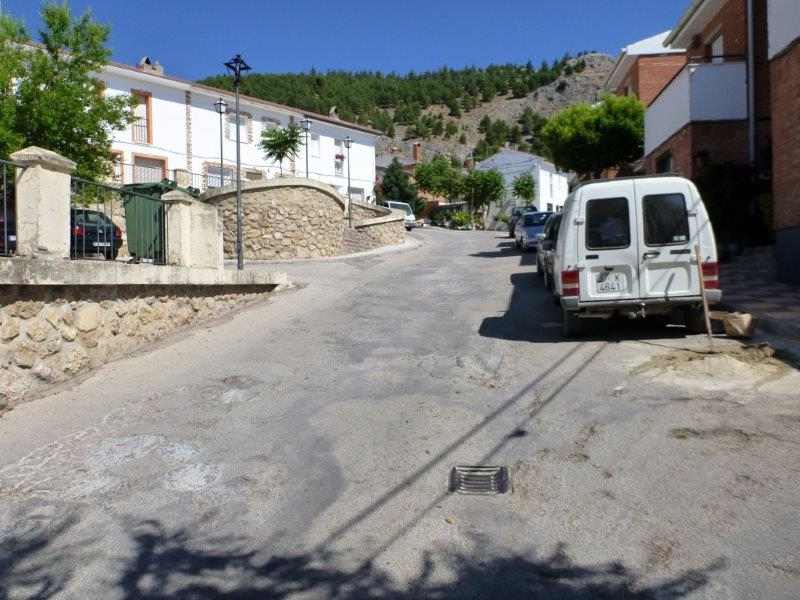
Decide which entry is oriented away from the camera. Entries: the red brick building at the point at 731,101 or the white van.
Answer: the white van

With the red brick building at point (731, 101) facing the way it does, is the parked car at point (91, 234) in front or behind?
in front

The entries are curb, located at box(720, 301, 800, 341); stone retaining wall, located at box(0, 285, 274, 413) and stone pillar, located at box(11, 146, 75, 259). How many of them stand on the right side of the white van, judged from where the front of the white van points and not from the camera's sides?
1

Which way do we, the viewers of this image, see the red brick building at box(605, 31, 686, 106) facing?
facing the viewer and to the left of the viewer

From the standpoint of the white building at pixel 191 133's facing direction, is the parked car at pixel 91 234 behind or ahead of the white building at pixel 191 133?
ahead

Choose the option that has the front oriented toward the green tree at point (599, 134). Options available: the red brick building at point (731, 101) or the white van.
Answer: the white van

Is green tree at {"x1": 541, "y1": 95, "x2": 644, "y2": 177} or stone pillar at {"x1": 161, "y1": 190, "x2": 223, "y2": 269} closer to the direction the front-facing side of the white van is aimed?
the green tree

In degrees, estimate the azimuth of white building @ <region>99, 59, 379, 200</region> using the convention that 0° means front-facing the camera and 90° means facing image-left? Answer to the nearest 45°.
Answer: approximately 315°

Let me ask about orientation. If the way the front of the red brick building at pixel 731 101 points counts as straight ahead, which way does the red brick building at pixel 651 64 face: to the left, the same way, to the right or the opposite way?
the same way

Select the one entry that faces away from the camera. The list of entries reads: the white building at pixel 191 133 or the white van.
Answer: the white van

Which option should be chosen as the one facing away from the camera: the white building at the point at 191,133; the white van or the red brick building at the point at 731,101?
the white van

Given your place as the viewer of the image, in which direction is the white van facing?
facing away from the viewer
